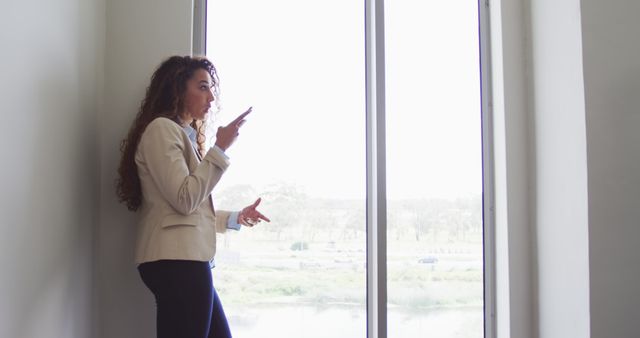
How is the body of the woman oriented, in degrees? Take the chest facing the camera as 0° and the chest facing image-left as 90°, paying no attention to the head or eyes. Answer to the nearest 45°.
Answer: approximately 270°

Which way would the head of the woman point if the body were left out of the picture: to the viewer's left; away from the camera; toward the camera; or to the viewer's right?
to the viewer's right

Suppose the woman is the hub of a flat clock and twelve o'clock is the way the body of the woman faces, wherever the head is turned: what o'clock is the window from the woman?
The window is roughly at 11 o'clock from the woman.
